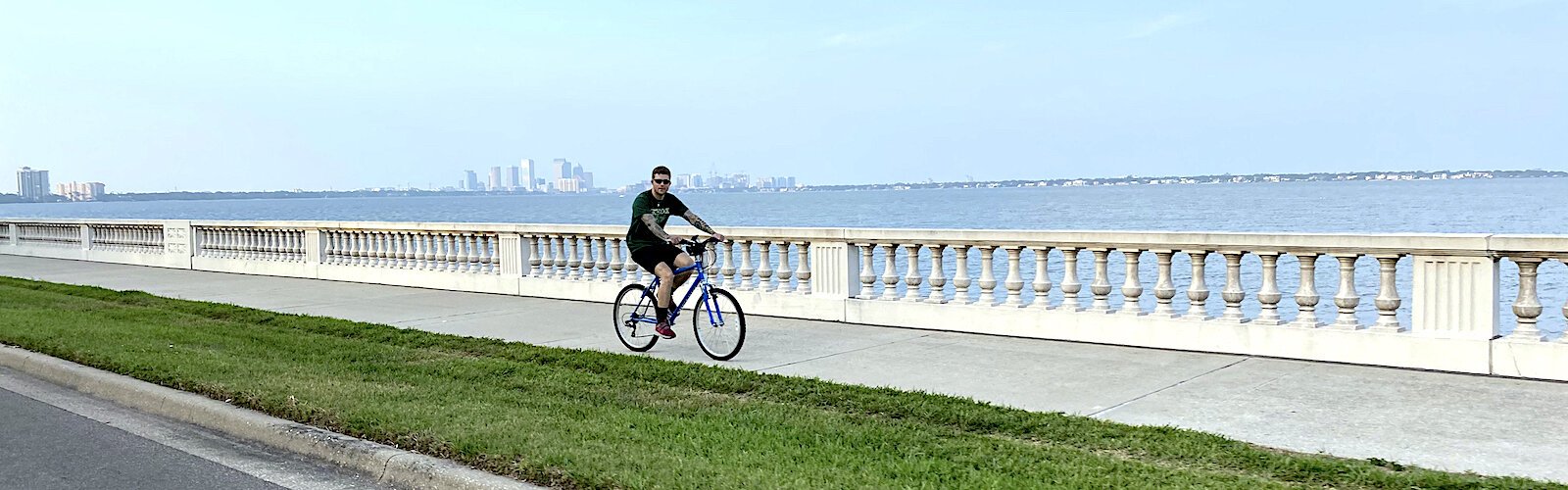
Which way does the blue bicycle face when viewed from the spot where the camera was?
facing the viewer and to the right of the viewer
